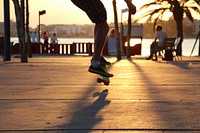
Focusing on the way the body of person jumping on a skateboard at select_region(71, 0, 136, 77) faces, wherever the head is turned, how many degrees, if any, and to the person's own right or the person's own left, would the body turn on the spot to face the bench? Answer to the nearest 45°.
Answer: approximately 90° to the person's own left

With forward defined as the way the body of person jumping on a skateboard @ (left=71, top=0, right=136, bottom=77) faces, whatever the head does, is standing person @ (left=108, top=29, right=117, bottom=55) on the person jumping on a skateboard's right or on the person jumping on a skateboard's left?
on the person jumping on a skateboard's left

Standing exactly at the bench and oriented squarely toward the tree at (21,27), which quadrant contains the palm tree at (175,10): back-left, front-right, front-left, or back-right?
back-right

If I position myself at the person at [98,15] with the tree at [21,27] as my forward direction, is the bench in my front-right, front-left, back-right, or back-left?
front-right

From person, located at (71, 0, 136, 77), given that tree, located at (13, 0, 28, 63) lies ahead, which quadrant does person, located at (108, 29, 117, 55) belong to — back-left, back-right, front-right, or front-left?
front-right

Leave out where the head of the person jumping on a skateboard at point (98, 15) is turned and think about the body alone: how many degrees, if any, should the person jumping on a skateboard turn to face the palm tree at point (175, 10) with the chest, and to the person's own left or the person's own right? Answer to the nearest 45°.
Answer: approximately 90° to the person's own left
